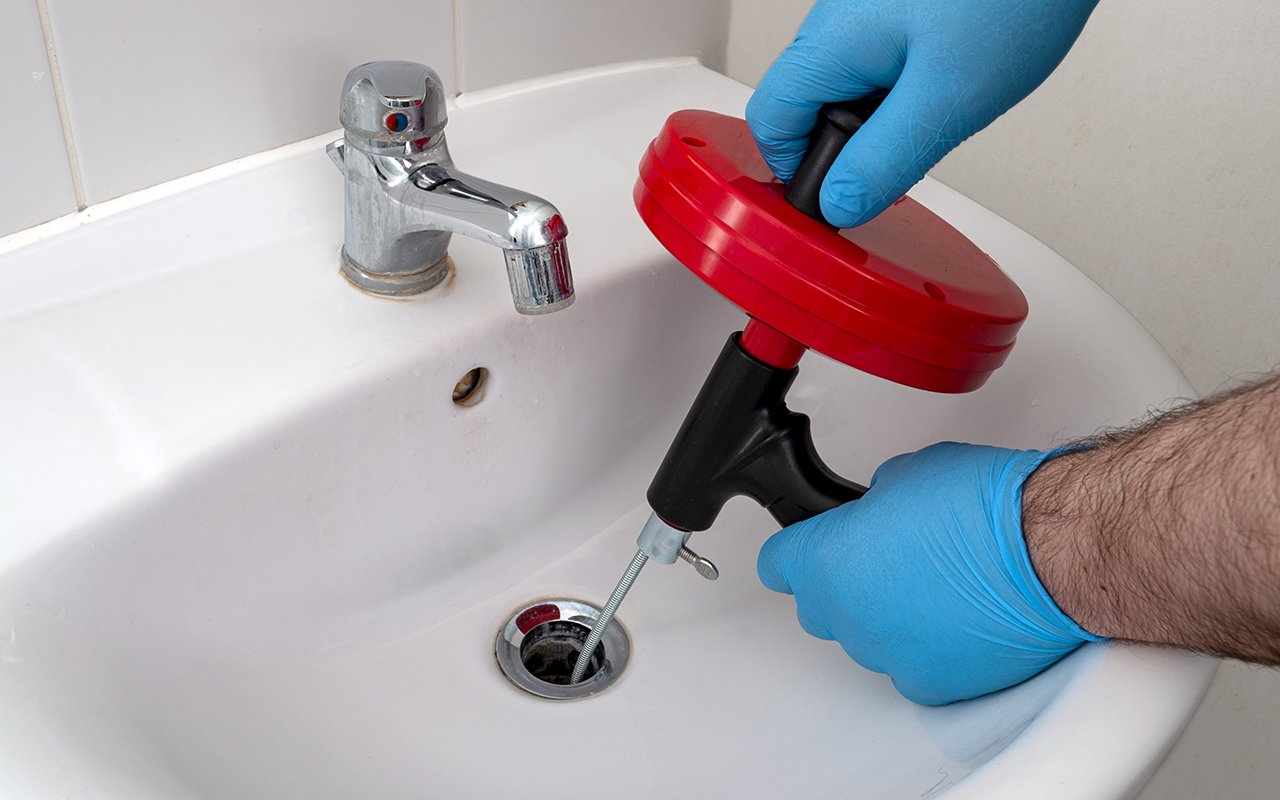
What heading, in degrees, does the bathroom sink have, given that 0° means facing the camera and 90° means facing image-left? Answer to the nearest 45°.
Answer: approximately 315°
